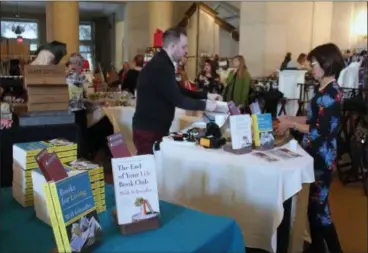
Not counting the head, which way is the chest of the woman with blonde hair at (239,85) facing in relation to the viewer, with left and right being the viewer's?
facing the viewer and to the left of the viewer

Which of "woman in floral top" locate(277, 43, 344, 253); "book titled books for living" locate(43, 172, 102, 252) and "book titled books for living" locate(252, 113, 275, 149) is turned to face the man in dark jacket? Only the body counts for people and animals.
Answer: the woman in floral top

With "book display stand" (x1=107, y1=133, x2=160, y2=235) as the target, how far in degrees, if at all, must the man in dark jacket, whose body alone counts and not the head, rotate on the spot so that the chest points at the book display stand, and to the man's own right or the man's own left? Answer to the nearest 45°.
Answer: approximately 90° to the man's own right

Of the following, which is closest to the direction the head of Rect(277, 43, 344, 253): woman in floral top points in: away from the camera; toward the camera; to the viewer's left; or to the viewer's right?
to the viewer's left

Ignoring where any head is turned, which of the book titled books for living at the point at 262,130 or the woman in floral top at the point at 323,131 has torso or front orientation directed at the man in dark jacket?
the woman in floral top

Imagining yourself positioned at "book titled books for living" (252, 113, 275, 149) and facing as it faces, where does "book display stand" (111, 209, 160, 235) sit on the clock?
The book display stand is roughly at 2 o'clock from the book titled books for living.

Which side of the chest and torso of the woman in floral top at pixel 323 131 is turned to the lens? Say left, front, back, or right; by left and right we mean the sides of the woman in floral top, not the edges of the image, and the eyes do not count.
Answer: left

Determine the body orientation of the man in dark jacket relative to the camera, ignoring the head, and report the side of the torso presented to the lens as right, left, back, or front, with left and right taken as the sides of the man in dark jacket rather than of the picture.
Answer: right

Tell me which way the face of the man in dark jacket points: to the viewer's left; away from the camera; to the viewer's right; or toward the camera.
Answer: to the viewer's right

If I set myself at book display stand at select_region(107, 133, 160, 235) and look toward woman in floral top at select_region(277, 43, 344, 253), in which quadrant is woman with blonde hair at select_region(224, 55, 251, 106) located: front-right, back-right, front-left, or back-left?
front-left

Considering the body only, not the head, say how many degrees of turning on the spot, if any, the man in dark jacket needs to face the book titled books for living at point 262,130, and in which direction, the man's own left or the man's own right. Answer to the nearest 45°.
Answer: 0° — they already face it

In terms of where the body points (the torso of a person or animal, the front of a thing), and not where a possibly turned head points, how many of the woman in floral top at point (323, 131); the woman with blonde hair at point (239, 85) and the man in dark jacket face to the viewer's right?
1

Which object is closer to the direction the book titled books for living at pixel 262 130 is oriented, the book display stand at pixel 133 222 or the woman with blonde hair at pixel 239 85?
the book display stand
